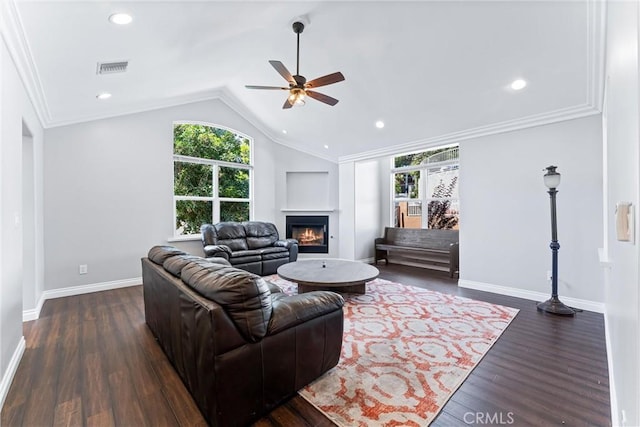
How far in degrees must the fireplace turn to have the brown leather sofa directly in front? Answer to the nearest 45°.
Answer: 0° — it already faces it

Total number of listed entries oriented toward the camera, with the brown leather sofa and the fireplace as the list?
1

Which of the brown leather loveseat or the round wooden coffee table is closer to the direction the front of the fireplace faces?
the round wooden coffee table

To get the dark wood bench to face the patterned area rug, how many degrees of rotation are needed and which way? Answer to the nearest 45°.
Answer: approximately 45° to its left

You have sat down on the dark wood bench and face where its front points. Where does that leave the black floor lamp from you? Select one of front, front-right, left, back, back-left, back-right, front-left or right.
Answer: left

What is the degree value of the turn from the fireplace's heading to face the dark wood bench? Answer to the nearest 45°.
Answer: approximately 45° to its left

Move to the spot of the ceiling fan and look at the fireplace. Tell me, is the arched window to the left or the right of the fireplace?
left

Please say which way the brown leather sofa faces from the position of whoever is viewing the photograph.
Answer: facing away from the viewer and to the right of the viewer

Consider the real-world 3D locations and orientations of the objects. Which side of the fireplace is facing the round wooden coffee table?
front

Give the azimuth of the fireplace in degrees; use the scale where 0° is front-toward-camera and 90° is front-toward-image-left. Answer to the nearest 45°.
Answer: approximately 0°

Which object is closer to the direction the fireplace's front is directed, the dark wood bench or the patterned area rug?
the patterned area rug

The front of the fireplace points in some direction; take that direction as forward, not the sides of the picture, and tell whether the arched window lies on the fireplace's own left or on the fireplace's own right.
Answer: on the fireplace's own right
